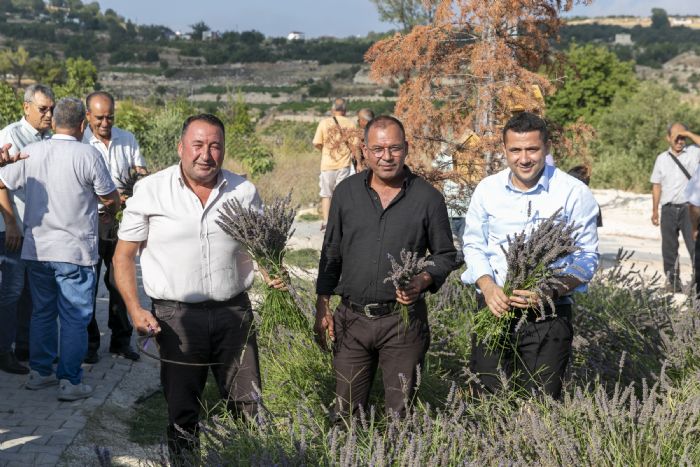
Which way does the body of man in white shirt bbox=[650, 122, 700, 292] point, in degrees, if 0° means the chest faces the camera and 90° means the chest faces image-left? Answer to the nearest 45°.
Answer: approximately 0°

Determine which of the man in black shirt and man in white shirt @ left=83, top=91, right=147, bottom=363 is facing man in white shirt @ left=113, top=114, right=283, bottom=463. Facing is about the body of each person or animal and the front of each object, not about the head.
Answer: man in white shirt @ left=83, top=91, right=147, bottom=363

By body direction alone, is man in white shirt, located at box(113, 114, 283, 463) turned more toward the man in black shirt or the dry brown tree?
the man in black shirt

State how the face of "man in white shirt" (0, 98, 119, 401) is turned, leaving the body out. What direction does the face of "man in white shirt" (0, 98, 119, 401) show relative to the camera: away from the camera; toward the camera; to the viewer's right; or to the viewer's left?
away from the camera

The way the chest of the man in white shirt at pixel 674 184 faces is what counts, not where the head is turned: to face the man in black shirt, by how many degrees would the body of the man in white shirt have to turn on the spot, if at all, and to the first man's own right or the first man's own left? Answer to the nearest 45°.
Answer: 0° — they already face them

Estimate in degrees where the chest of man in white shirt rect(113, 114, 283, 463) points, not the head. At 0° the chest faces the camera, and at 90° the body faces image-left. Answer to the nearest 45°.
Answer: approximately 0°

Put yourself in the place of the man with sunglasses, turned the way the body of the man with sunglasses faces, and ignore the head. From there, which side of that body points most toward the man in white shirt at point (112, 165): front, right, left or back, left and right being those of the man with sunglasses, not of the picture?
left
